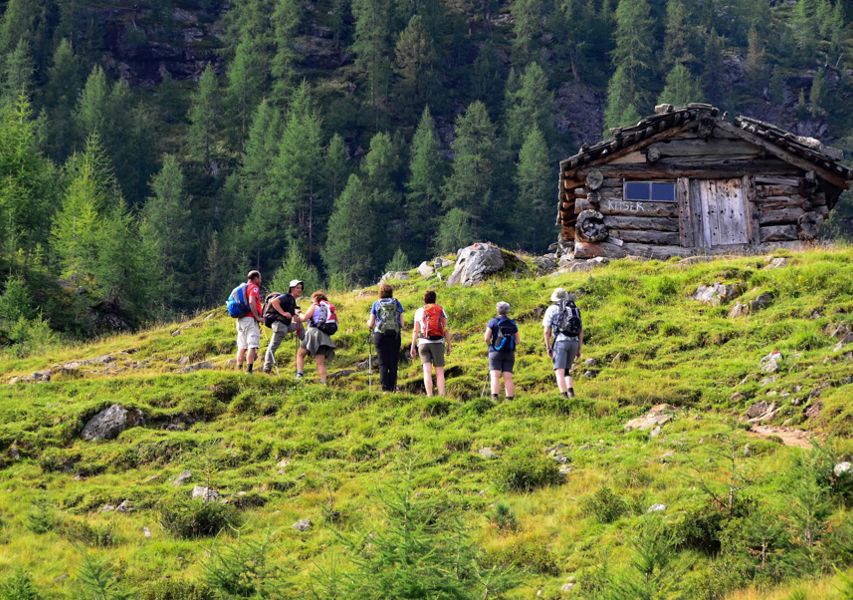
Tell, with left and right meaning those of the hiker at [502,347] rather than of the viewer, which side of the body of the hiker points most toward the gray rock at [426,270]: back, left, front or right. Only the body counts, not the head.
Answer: front

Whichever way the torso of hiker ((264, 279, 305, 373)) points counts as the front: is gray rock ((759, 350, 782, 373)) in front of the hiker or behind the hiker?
in front

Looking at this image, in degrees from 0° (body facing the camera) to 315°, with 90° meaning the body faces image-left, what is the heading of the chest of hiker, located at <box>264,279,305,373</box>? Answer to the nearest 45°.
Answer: approximately 270°

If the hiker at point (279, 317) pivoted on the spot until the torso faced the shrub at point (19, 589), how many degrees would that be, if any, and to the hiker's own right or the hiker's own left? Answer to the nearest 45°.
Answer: approximately 90° to the hiker's own right

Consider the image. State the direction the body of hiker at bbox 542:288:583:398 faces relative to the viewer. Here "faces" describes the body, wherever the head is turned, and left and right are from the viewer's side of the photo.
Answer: facing away from the viewer and to the left of the viewer

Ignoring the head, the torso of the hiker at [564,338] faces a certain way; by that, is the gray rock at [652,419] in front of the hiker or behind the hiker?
behind

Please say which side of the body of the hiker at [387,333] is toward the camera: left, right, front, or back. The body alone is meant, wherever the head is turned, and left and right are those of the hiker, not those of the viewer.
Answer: back

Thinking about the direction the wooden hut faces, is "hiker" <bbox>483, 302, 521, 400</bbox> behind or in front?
in front

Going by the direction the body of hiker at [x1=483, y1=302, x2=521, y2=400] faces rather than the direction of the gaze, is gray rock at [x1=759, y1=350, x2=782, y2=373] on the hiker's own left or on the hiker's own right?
on the hiker's own right

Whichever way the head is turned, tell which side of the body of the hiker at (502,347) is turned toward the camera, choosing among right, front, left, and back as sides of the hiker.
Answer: back

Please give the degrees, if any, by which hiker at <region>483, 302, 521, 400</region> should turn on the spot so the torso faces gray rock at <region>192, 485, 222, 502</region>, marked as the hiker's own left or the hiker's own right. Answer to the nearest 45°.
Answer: approximately 135° to the hiker's own left

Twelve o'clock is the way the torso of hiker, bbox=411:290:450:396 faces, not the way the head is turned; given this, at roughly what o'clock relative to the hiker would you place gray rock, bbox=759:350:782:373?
The gray rock is roughly at 3 o'clock from the hiker.

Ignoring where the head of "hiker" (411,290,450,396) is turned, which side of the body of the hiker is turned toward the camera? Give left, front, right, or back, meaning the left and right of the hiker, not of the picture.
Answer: back

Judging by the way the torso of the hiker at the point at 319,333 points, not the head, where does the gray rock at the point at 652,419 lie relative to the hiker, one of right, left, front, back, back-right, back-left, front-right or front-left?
back

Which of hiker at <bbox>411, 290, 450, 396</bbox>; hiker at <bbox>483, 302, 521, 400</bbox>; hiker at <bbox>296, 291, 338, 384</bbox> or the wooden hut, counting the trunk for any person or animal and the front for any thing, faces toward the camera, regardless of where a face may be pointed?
the wooden hut
